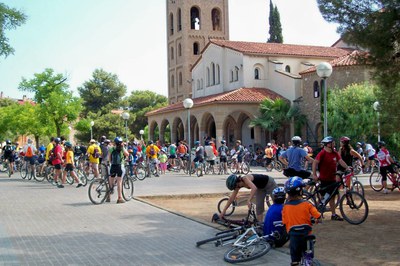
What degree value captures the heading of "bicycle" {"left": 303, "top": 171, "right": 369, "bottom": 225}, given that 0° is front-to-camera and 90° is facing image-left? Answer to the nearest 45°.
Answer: approximately 315°

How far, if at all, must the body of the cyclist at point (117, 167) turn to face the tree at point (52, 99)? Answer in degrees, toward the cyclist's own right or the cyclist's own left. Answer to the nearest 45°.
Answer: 0° — they already face it

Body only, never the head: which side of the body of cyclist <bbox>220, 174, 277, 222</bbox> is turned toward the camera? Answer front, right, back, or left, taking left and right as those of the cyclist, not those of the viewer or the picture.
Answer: left

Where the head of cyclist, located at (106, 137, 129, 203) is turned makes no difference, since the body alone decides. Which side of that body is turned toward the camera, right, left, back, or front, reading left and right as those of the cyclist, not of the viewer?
back

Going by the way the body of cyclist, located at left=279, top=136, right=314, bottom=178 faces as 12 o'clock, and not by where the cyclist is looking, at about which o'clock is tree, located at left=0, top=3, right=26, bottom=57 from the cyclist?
The tree is roughly at 10 o'clock from the cyclist.

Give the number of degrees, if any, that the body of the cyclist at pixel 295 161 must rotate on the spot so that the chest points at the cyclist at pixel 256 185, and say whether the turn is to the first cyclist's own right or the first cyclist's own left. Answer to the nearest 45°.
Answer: approximately 180°

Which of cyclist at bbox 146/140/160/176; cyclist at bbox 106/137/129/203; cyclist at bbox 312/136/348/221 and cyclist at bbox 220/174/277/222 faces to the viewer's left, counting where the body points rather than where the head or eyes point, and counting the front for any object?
cyclist at bbox 220/174/277/222

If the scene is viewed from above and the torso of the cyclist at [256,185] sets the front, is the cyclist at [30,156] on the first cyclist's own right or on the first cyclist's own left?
on the first cyclist's own right

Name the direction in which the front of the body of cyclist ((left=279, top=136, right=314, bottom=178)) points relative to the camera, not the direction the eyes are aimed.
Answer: away from the camera
